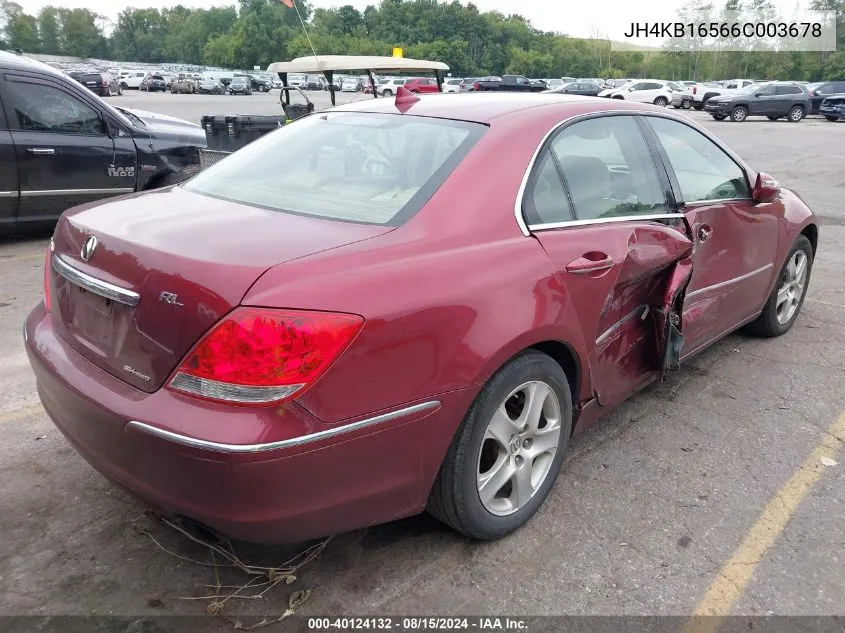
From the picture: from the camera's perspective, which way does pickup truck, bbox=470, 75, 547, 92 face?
to the viewer's right

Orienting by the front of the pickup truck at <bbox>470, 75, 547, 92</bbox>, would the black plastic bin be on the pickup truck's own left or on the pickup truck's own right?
on the pickup truck's own right

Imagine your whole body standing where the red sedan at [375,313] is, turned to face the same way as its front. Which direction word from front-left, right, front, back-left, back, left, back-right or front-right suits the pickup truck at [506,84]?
front-left

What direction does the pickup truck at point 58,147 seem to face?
to the viewer's right

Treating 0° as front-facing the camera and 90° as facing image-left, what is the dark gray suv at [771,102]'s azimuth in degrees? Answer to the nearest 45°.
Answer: approximately 45°

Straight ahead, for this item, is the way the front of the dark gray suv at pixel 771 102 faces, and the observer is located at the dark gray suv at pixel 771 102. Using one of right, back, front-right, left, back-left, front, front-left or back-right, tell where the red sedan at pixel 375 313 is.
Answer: front-left

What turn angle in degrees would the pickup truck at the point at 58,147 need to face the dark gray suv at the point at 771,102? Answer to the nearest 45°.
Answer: approximately 45° to its left

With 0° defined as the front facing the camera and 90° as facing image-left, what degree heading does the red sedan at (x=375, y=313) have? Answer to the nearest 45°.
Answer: approximately 225°
